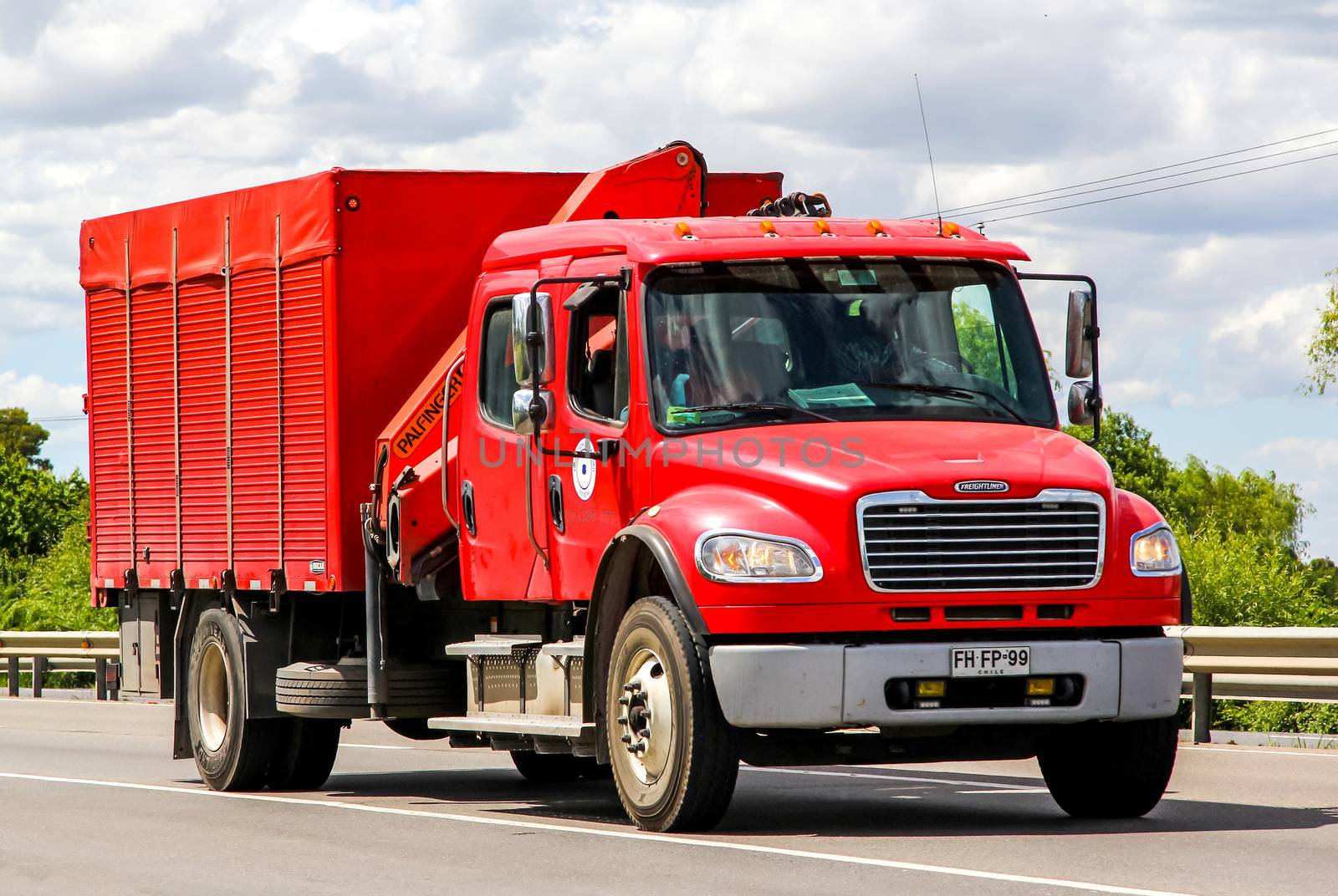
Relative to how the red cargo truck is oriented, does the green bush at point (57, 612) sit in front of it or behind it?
behind

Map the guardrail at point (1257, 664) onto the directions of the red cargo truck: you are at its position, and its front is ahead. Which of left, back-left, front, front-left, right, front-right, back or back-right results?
left

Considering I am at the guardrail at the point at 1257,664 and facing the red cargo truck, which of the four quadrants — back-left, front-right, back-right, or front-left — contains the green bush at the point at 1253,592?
back-right

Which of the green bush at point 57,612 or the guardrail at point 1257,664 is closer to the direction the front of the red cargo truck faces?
the guardrail

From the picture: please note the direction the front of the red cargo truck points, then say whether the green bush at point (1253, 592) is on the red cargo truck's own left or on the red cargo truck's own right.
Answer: on the red cargo truck's own left

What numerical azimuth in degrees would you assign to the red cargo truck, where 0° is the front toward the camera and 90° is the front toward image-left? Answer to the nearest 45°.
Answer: approximately 315°

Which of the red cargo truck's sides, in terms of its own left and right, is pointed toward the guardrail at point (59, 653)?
back
